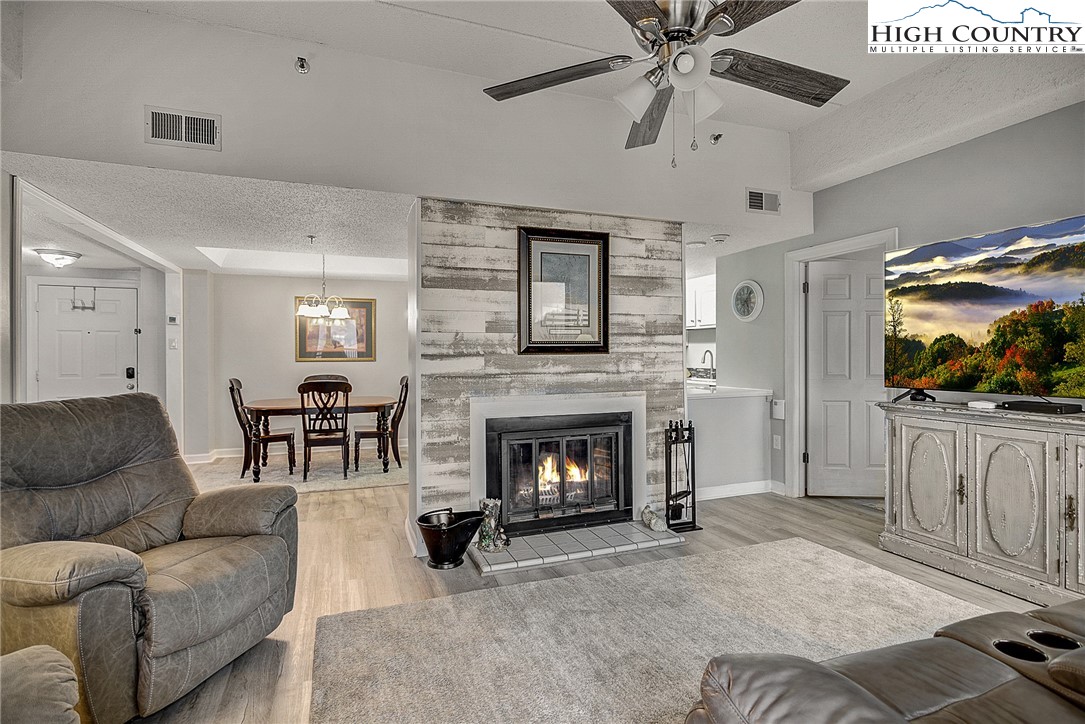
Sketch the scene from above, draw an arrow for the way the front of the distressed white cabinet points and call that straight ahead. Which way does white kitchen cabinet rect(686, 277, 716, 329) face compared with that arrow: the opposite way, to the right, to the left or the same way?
to the left

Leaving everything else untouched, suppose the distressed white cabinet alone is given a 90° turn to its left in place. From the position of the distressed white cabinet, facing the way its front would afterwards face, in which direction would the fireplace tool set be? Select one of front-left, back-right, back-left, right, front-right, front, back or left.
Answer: back-right

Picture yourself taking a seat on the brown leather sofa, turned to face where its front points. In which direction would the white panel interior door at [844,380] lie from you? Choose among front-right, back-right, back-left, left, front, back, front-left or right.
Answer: front-right

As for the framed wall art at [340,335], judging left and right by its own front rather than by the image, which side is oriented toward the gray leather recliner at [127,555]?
front

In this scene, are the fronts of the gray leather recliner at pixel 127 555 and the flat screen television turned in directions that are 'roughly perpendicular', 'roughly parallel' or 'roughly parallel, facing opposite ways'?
roughly parallel, facing opposite ways

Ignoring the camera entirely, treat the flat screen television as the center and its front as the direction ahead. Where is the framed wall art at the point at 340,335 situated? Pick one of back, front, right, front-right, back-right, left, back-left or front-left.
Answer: front-right

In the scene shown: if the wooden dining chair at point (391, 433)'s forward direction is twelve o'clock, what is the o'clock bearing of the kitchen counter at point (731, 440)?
The kitchen counter is roughly at 7 o'clock from the wooden dining chair.

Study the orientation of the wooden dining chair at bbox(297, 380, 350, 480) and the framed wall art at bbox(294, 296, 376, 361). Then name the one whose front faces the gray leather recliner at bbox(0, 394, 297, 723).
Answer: the framed wall art

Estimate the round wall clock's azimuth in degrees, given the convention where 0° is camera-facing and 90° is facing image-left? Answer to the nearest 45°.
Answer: approximately 45°

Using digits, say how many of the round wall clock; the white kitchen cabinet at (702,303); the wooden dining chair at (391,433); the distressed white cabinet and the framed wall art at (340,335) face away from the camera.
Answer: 0

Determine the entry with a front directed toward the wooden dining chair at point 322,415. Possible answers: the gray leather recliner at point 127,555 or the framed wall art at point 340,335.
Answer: the framed wall art

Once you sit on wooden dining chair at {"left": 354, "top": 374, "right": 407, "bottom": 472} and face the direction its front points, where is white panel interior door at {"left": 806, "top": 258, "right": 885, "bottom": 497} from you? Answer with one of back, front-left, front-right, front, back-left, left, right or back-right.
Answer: back-left

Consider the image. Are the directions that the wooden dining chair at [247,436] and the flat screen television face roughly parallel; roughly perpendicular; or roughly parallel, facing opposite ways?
roughly parallel, facing opposite ways

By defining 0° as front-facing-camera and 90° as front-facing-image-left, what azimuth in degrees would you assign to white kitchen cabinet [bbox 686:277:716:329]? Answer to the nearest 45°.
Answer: approximately 0°

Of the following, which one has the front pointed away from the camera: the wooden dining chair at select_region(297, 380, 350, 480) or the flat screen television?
the wooden dining chair

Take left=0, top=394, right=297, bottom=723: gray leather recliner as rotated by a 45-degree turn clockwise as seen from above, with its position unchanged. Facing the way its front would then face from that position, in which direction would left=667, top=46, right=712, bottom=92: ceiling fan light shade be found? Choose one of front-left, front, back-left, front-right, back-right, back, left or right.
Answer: front-left

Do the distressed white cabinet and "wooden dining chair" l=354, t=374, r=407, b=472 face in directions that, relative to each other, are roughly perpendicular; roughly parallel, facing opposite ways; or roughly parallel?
roughly parallel

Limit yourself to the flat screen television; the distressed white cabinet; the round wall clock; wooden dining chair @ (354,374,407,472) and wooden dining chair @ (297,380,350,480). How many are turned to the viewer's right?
0

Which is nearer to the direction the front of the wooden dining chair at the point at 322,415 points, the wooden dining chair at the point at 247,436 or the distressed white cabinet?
the wooden dining chair

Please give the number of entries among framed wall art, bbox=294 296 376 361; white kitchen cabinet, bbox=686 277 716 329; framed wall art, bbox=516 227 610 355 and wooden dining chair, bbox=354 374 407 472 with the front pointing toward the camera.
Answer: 3

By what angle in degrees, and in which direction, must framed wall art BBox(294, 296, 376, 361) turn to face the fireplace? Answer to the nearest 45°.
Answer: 0° — it already faces it

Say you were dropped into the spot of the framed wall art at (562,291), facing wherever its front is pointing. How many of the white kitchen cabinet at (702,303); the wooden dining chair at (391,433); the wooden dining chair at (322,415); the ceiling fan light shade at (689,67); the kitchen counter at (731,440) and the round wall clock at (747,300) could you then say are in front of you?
1

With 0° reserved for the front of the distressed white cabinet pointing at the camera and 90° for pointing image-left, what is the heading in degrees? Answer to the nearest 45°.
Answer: approximately 45°
